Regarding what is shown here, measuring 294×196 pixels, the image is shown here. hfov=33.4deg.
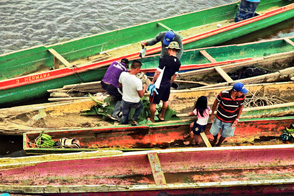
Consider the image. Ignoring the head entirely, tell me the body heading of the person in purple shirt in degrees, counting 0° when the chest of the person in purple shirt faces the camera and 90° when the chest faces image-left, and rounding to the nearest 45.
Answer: approximately 225°

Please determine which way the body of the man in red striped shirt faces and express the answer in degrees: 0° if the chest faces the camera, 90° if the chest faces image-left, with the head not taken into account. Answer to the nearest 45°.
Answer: approximately 315°

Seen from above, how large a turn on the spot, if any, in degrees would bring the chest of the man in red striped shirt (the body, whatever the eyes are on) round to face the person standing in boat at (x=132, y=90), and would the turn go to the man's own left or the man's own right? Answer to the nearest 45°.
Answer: approximately 135° to the man's own right

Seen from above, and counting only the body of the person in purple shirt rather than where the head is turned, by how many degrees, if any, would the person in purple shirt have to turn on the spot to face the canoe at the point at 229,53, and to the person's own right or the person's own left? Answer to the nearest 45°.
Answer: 0° — they already face it

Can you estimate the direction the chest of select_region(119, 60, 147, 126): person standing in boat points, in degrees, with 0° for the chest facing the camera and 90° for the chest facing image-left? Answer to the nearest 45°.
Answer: approximately 225°
